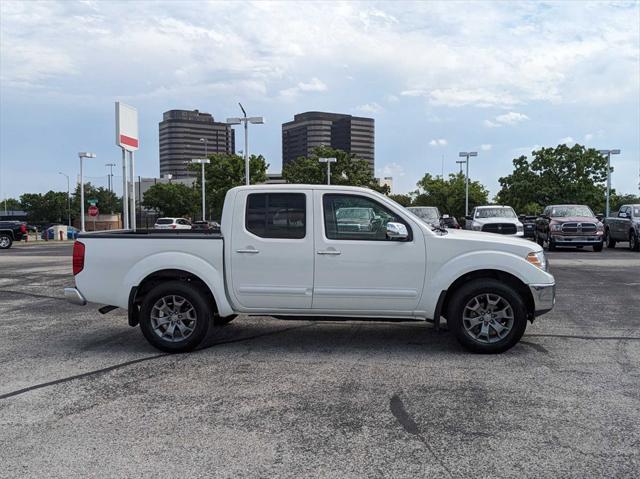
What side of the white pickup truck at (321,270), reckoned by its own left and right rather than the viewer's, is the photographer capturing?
right

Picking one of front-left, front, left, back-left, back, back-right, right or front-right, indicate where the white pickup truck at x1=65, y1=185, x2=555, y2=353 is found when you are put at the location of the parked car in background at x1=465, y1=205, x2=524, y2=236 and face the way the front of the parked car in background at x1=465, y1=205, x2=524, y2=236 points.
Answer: front

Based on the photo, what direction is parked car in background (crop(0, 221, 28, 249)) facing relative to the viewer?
to the viewer's left

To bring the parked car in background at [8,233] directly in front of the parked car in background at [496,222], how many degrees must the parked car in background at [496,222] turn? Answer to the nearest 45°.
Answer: approximately 90° to its right

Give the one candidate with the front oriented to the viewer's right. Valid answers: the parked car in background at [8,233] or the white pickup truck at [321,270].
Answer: the white pickup truck

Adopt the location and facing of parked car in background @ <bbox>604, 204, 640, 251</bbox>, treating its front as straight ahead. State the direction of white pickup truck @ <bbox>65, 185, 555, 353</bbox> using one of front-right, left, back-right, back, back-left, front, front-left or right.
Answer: front-right

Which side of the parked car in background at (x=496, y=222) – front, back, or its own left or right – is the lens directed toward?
front

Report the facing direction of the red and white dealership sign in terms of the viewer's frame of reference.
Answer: facing the viewer and to the right of the viewer

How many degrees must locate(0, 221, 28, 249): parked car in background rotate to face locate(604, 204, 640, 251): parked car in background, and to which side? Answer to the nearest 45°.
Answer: approximately 135° to its left

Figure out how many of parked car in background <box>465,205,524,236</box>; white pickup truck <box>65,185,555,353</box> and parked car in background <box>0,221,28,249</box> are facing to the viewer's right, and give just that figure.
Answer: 1

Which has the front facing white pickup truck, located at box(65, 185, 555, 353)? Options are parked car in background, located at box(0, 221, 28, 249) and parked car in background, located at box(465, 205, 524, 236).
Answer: parked car in background, located at box(465, 205, 524, 236)

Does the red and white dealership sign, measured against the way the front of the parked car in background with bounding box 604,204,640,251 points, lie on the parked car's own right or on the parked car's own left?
on the parked car's own right
